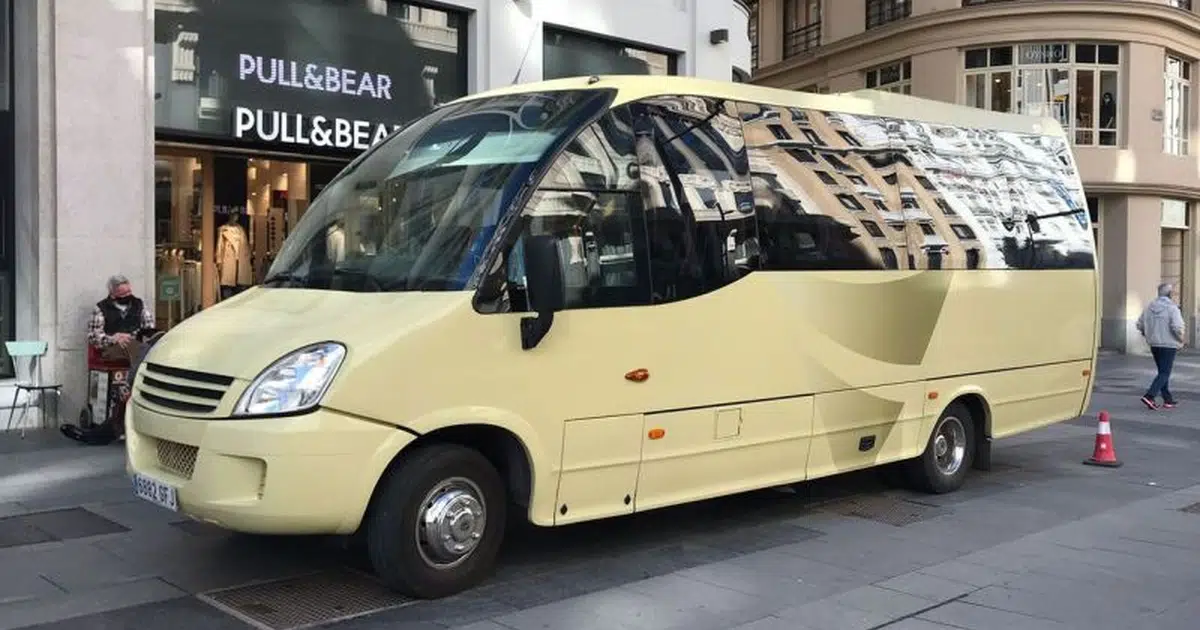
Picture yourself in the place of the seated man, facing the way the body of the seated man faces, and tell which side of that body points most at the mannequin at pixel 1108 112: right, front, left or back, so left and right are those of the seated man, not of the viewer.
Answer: left

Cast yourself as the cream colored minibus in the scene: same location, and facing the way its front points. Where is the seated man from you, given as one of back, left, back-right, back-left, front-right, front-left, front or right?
right

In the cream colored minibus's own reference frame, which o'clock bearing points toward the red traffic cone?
The red traffic cone is roughly at 6 o'clock from the cream colored minibus.

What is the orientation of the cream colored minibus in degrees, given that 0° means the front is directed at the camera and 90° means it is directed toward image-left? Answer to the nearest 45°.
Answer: approximately 45°

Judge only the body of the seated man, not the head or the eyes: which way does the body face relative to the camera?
toward the camera

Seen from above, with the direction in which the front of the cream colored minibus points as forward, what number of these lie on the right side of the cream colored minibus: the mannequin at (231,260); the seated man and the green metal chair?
3

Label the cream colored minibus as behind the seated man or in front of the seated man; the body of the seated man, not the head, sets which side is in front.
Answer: in front

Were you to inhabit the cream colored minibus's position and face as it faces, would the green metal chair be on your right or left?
on your right

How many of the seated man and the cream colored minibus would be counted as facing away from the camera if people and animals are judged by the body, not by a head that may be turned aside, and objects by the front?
0

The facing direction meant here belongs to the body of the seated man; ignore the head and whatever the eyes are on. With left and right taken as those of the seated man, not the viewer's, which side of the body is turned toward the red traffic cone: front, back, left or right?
left

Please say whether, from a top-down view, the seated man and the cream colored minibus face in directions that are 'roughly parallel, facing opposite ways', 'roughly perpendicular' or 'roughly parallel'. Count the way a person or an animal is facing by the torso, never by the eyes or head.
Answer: roughly perpendicular

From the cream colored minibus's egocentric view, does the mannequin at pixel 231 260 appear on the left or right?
on its right

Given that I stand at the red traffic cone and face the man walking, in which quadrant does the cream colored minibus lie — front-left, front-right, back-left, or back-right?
back-left

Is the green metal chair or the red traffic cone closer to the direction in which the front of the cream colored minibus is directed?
the green metal chair

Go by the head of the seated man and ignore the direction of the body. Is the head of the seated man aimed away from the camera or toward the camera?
toward the camera

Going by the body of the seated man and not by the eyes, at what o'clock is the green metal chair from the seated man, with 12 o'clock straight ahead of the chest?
The green metal chair is roughly at 4 o'clock from the seated man.
